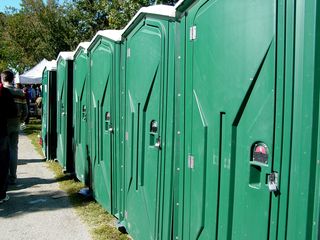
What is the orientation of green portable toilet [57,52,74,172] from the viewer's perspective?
to the viewer's left

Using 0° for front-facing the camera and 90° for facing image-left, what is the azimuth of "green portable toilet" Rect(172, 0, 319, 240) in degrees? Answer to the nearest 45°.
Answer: approximately 45°

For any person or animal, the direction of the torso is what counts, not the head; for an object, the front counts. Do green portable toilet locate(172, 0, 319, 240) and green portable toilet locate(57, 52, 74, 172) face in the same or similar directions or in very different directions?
same or similar directions

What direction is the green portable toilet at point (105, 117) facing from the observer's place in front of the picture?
facing to the left of the viewer

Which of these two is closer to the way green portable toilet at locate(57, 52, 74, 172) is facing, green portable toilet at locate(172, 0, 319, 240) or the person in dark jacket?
the person in dark jacket

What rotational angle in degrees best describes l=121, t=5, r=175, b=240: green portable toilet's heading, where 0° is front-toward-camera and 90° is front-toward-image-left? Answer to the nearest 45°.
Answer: approximately 45°

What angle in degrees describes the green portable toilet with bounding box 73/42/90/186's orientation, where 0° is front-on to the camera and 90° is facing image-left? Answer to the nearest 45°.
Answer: approximately 90°

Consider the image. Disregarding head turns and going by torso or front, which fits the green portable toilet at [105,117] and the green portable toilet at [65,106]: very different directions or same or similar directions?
same or similar directions

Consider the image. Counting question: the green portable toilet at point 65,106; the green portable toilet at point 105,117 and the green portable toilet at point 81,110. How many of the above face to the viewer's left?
3

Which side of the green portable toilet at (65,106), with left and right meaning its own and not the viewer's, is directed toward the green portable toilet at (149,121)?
left

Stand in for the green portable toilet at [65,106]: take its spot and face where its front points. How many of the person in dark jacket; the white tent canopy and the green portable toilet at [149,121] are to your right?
1

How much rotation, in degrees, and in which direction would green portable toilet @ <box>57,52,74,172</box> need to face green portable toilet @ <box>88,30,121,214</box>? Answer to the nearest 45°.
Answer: approximately 90° to its left

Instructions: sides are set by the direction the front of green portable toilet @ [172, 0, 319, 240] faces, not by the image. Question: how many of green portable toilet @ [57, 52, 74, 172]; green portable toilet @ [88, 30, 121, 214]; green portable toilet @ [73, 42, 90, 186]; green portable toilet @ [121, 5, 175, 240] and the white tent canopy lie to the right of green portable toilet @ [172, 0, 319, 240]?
5

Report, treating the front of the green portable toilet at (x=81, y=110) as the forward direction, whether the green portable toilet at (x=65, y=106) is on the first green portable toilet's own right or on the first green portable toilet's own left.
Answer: on the first green portable toilet's own right

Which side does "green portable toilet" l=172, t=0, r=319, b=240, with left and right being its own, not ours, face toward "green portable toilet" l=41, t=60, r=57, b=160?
right
